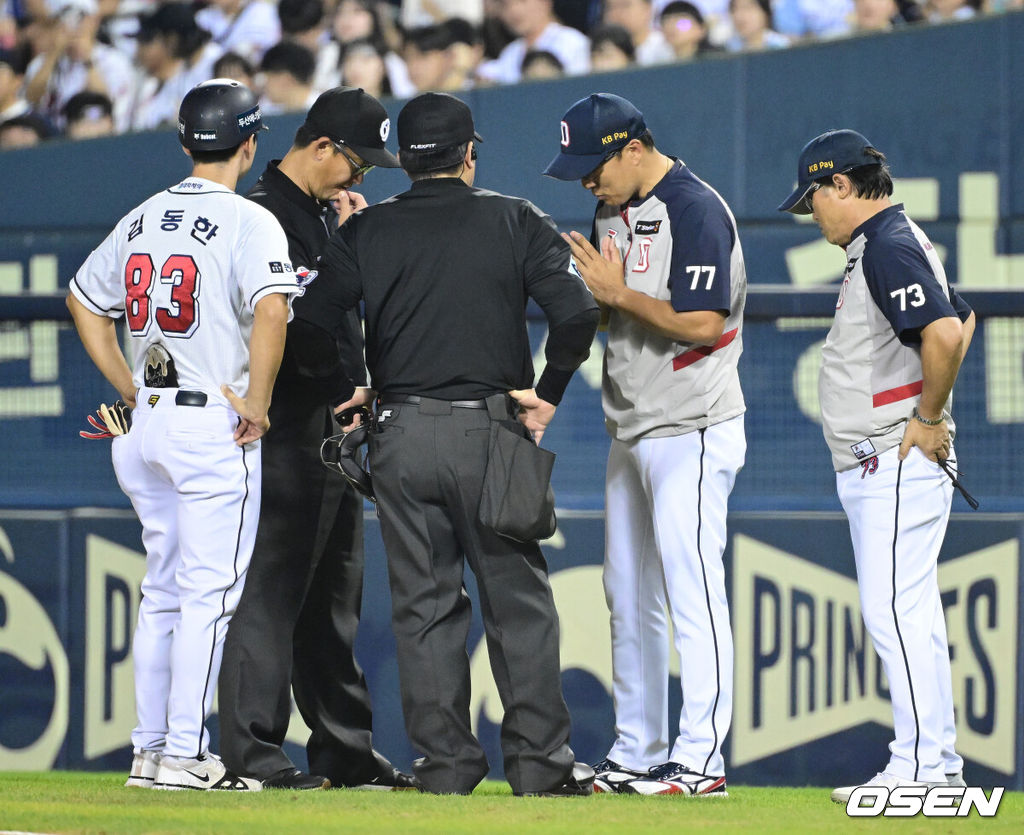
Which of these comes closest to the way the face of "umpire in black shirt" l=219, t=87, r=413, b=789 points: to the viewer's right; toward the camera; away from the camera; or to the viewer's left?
to the viewer's right

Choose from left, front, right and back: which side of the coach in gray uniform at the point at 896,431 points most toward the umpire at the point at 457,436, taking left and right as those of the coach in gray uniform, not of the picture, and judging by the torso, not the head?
front

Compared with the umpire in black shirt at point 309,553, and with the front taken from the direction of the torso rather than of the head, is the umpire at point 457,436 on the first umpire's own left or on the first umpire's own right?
on the first umpire's own right

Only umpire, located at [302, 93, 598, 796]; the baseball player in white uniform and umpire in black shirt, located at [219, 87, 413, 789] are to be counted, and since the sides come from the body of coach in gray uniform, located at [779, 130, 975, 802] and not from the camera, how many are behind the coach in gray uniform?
0

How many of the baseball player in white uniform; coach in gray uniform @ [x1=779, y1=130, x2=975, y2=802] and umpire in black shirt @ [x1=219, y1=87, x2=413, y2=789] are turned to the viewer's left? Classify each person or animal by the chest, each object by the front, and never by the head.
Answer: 1

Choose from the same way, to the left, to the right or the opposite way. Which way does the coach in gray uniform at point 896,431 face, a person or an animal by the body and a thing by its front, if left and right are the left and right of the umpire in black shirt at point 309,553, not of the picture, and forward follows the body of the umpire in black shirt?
the opposite way

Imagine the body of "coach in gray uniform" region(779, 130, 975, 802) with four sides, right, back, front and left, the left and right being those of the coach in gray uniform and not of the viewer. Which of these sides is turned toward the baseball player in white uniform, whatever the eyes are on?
front

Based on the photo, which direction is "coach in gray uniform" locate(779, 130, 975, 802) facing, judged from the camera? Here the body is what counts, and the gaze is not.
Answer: to the viewer's left

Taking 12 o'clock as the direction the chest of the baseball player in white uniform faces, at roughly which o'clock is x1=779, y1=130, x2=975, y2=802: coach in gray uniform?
The coach in gray uniform is roughly at 2 o'clock from the baseball player in white uniform.

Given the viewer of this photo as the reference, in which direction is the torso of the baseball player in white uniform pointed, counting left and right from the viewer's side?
facing away from the viewer and to the right of the viewer

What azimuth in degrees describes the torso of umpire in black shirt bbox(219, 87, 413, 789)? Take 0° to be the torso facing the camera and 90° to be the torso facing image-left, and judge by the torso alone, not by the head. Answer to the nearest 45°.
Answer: approximately 270°

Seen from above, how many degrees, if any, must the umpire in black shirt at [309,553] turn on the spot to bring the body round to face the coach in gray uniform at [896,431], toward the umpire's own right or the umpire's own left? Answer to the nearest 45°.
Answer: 0° — they already face them

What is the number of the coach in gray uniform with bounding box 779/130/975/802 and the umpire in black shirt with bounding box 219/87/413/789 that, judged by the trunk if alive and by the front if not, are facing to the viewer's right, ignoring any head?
1

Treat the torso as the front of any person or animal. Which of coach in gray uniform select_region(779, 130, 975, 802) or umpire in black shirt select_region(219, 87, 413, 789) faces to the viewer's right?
the umpire in black shirt
